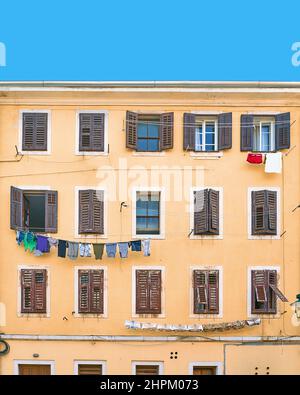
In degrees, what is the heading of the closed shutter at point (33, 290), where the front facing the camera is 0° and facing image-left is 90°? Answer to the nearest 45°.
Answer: approximately 0°

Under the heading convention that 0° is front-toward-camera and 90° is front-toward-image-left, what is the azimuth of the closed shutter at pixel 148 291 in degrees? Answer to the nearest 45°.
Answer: approximately 0°

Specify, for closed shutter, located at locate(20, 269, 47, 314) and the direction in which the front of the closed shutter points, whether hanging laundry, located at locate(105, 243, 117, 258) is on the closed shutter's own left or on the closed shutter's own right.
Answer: on the closed shutter's own left

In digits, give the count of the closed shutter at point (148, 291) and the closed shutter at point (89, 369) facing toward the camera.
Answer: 2

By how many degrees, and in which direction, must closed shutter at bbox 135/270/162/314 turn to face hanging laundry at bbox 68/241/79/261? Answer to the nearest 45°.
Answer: approximately 90° to its right
